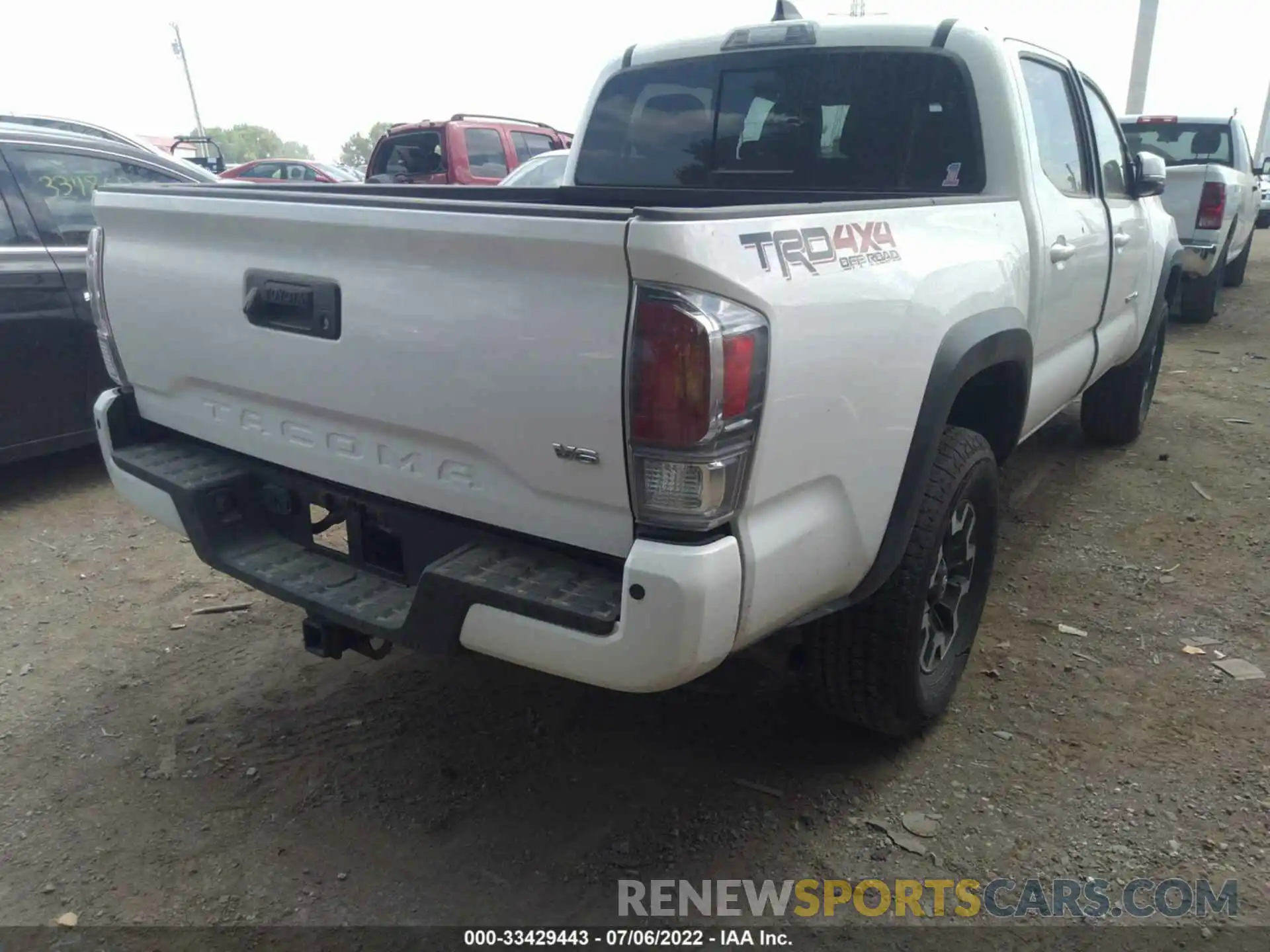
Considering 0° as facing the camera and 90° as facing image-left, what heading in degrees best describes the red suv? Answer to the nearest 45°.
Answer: approximately 225°

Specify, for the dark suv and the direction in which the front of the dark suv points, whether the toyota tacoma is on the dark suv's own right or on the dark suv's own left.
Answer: on the dark suv's own right

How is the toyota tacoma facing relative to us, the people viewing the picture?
facing away from the viewer and to the right of the viewer

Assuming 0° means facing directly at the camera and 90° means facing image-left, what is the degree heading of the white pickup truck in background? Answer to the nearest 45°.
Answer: approximately 180°

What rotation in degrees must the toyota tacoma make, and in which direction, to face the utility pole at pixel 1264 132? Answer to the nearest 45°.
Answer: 0° — it already faces it

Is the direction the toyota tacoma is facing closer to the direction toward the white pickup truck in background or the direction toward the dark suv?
the white pickup truck in background

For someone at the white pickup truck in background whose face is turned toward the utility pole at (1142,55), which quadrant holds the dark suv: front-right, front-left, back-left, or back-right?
back-left
